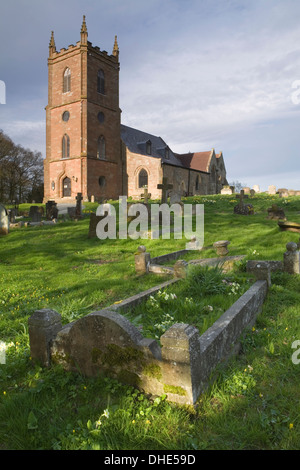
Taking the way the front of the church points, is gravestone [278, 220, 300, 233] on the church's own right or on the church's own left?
on the church's own left

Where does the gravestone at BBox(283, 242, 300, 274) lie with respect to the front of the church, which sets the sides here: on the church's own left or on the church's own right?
on the church's own left

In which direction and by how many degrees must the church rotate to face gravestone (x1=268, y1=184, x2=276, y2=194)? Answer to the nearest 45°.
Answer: approximately 135° to its left

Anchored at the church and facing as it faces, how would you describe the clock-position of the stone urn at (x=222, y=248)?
The stone urn is roughly at 10 o'clock from the church.

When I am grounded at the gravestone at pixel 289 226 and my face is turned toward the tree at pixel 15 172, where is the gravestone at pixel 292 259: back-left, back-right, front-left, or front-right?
back-left

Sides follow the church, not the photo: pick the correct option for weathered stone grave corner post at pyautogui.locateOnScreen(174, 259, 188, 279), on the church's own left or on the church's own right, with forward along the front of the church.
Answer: on the church's own left

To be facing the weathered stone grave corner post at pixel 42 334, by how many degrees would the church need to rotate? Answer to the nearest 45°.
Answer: approximately 45° to its left

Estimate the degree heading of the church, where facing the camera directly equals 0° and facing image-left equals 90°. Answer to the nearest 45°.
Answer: approximately 45°

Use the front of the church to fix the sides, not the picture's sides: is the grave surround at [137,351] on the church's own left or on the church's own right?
on the church's own left
